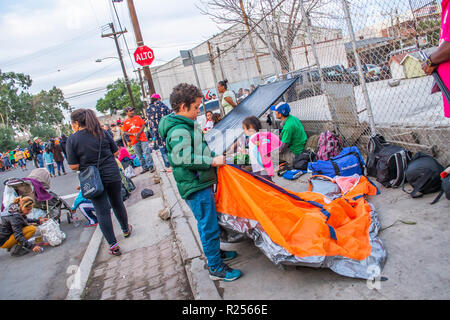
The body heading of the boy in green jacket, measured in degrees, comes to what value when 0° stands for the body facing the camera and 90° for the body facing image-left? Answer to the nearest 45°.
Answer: approximately 270°

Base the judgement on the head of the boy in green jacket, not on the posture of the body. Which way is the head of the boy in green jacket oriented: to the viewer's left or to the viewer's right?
to the viewer's right

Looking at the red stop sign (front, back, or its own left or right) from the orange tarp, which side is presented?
front

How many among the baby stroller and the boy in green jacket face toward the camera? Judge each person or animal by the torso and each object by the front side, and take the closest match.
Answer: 0

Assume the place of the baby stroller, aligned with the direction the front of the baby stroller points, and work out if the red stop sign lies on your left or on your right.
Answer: on your left

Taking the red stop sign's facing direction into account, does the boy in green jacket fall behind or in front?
in front

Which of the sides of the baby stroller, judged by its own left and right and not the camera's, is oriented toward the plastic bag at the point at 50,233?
right

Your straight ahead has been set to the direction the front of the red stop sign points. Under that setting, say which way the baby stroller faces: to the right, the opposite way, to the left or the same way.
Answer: to the left

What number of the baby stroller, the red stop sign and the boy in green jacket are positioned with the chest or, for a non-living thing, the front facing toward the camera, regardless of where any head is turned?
1

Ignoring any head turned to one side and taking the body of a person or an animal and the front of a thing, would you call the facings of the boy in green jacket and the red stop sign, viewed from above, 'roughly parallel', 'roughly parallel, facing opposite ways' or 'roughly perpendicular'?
roughly perpendicular

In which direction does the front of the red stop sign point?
toward the camera
